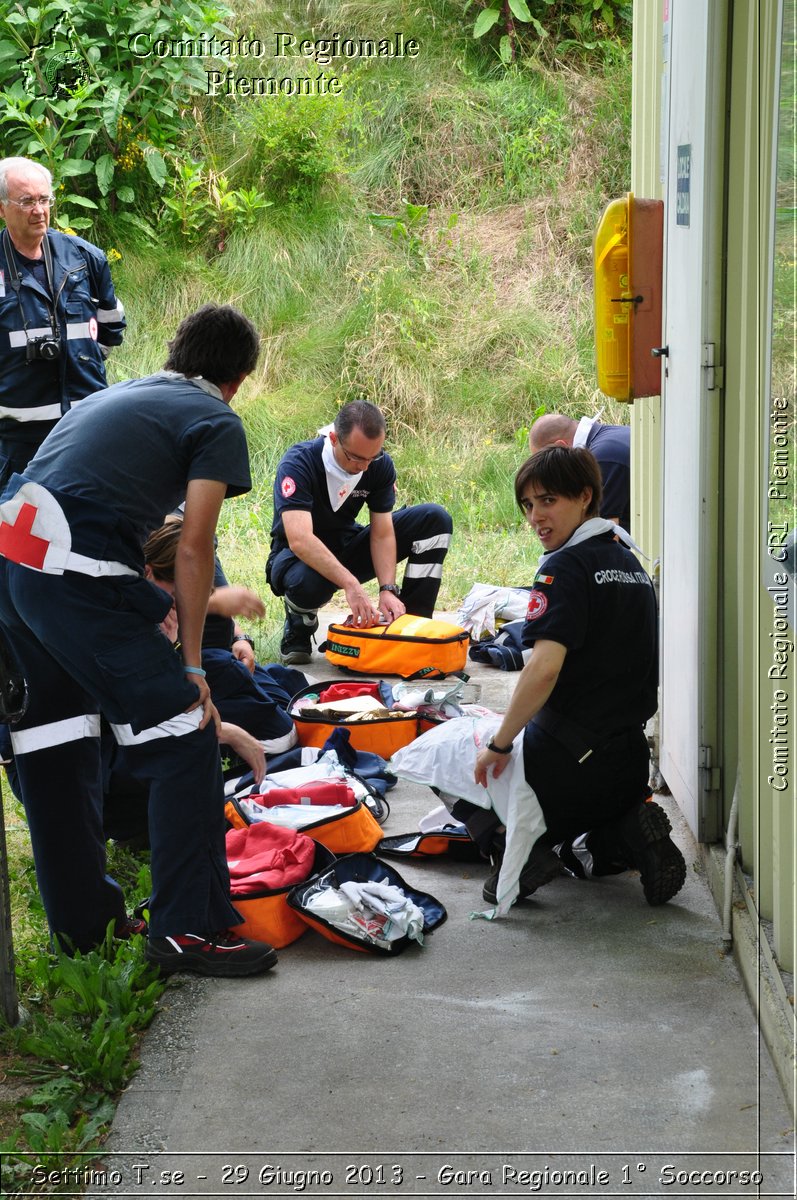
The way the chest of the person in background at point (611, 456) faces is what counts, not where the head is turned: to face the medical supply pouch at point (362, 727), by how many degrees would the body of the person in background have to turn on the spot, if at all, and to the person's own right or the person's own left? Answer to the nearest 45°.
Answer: approximately 45° to the person's own left

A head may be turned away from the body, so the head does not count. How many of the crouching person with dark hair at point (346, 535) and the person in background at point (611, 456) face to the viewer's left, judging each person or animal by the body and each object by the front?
1

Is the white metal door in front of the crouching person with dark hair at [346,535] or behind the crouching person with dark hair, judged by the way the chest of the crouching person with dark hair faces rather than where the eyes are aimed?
in front

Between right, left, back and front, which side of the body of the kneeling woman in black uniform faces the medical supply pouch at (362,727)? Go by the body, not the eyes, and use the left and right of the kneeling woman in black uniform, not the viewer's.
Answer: front

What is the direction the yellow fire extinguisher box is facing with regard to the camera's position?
facing to the left of the viewer

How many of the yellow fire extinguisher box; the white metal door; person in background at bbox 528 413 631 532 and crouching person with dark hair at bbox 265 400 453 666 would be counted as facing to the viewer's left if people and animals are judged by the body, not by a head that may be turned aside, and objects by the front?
3

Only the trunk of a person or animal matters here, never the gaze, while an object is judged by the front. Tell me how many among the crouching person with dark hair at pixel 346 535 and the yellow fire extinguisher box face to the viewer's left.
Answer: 1

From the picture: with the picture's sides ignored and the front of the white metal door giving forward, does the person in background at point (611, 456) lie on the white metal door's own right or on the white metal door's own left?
on the white metal door's own right

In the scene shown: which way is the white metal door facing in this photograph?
to the viewer's left

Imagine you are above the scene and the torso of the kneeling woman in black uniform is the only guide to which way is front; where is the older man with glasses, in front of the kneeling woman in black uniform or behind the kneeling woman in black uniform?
in front

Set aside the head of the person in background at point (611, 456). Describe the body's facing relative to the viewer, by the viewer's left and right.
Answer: facing to the left of the viewer
